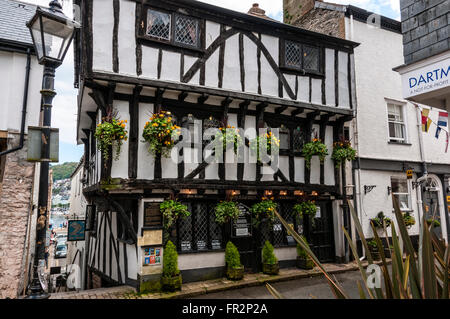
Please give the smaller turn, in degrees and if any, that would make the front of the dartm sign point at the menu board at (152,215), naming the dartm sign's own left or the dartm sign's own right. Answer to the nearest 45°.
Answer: approximately 45° to the dartm sign's own right

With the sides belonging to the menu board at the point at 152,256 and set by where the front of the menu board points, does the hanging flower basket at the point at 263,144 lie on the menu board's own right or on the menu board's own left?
on the menu board's own left

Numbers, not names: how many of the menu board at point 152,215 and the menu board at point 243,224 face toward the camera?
2

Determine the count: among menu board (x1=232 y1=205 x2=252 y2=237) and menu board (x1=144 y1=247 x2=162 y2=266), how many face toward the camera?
2

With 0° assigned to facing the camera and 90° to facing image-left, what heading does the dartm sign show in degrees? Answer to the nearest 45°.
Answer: approximately 45°

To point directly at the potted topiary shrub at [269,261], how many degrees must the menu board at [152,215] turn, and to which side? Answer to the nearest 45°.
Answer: approximately 90° to its left

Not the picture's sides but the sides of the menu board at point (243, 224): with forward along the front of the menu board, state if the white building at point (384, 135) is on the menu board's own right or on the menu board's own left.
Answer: on the menu board's own left

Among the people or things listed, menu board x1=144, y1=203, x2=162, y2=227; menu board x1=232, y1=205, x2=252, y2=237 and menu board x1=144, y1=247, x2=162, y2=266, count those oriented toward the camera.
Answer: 3

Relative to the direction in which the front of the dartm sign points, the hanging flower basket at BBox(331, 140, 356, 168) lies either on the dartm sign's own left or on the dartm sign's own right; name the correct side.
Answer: on the dartm sign's own right
